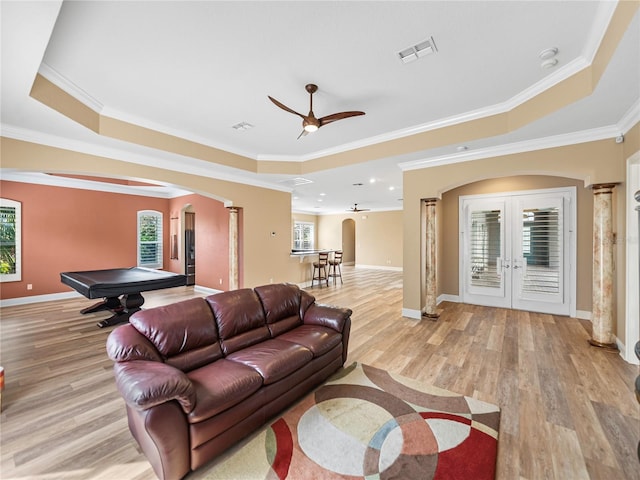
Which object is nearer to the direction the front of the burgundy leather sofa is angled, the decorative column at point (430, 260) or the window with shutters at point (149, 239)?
the decorative column

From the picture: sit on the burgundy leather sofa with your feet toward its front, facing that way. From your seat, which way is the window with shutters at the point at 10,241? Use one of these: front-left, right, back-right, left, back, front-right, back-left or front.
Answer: back

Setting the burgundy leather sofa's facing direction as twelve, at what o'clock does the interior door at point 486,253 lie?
The interior door is roughly at 10 o'clock from the burgundy leather sofa.

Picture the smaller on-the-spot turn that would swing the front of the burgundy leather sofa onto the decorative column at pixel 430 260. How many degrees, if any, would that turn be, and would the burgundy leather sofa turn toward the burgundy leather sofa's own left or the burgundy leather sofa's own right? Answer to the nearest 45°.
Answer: approximately 90° to the burgundy leather sofa's own left

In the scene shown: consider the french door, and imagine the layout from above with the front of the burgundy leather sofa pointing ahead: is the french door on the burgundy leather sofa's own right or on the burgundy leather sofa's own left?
on the burgundy leather sofa's own left

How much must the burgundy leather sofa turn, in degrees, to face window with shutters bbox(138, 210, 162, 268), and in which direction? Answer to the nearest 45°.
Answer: approximately 135° to its left

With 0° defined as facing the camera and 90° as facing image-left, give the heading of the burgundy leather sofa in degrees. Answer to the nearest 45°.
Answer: approximately 315°

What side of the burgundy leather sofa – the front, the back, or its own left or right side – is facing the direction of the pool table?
back

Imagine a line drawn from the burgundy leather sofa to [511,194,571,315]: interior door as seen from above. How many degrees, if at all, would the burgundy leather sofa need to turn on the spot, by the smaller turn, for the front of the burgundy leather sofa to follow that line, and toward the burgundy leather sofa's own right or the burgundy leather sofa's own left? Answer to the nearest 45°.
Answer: approximately 45° to the burgundy leather sofa's own left

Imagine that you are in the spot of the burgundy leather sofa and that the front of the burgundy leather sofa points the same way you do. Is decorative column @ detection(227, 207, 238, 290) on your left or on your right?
on your left
